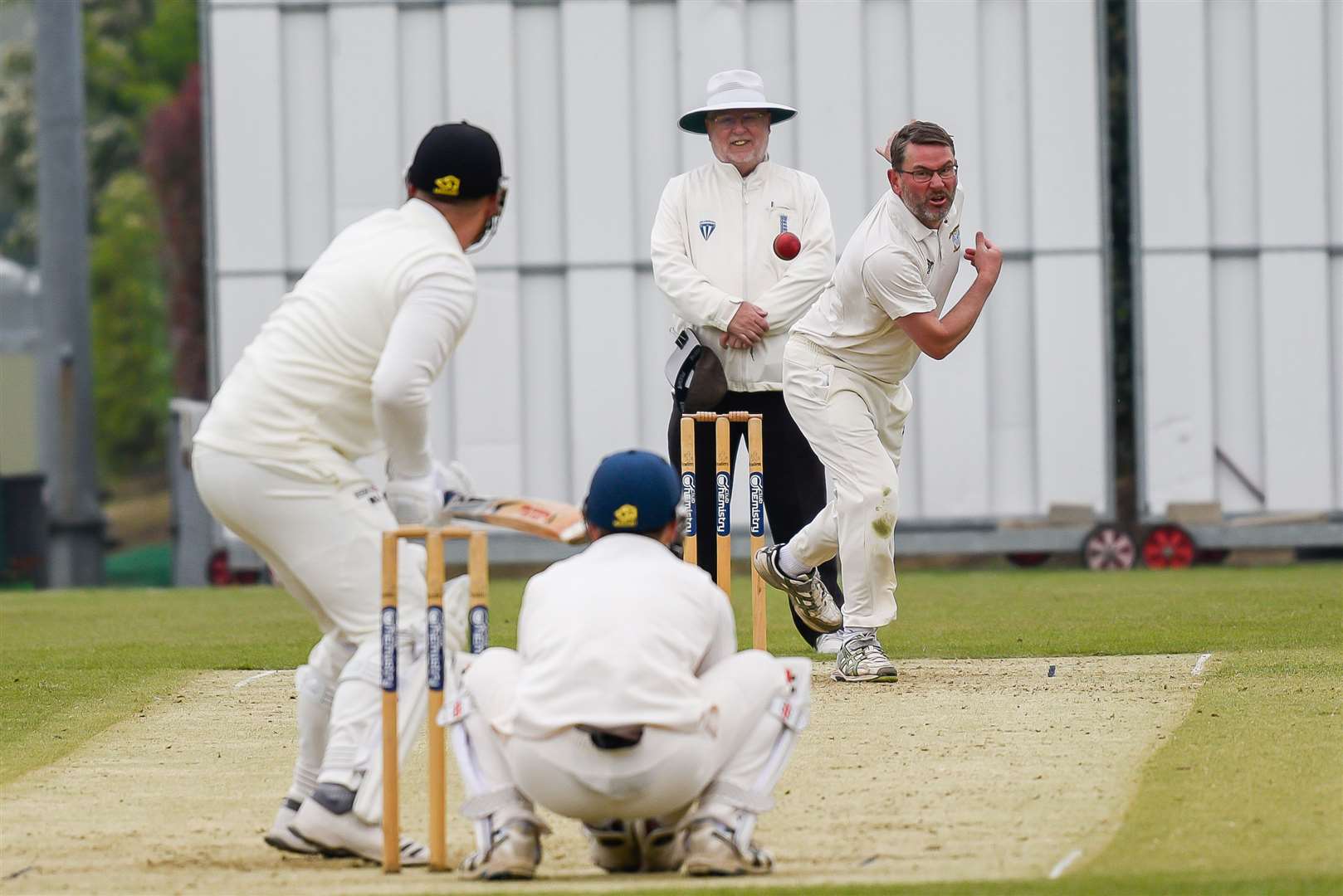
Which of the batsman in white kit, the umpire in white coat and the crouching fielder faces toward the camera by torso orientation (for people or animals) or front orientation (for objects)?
the umpire in white coat

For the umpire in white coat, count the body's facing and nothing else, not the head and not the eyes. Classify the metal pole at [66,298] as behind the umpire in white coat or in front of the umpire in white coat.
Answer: behind

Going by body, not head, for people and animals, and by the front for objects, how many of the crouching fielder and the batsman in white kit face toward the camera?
0

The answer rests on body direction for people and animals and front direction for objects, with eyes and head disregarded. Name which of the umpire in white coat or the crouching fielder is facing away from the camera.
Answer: the crouching fielder

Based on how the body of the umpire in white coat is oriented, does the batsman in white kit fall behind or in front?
in front

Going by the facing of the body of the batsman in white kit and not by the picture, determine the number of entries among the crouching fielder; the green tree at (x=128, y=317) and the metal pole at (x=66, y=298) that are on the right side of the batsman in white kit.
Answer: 1

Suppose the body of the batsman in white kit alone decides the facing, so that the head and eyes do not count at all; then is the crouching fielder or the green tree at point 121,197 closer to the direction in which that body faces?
the green tree

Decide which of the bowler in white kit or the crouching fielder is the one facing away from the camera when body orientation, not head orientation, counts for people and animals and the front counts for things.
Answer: the crouching fielder

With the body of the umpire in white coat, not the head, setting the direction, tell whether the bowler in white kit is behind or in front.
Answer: in front

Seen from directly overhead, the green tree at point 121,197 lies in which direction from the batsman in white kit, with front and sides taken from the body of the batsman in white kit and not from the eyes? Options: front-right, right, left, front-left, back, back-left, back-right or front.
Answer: front-left

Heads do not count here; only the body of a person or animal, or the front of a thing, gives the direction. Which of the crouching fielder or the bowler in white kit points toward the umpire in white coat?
the crouching fielder

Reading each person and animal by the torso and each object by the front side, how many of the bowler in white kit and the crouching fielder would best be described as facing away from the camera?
1

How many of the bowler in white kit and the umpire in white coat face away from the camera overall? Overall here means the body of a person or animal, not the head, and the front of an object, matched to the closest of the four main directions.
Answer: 0

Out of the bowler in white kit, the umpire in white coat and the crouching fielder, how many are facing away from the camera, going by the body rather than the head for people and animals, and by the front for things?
1

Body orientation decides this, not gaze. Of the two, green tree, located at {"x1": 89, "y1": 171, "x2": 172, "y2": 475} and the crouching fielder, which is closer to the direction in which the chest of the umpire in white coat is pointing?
the crouching fielder

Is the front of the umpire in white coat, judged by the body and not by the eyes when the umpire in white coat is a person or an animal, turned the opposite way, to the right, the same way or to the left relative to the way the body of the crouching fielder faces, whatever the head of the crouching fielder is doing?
the opposite way

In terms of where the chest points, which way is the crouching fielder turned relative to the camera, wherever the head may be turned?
away from the camera
